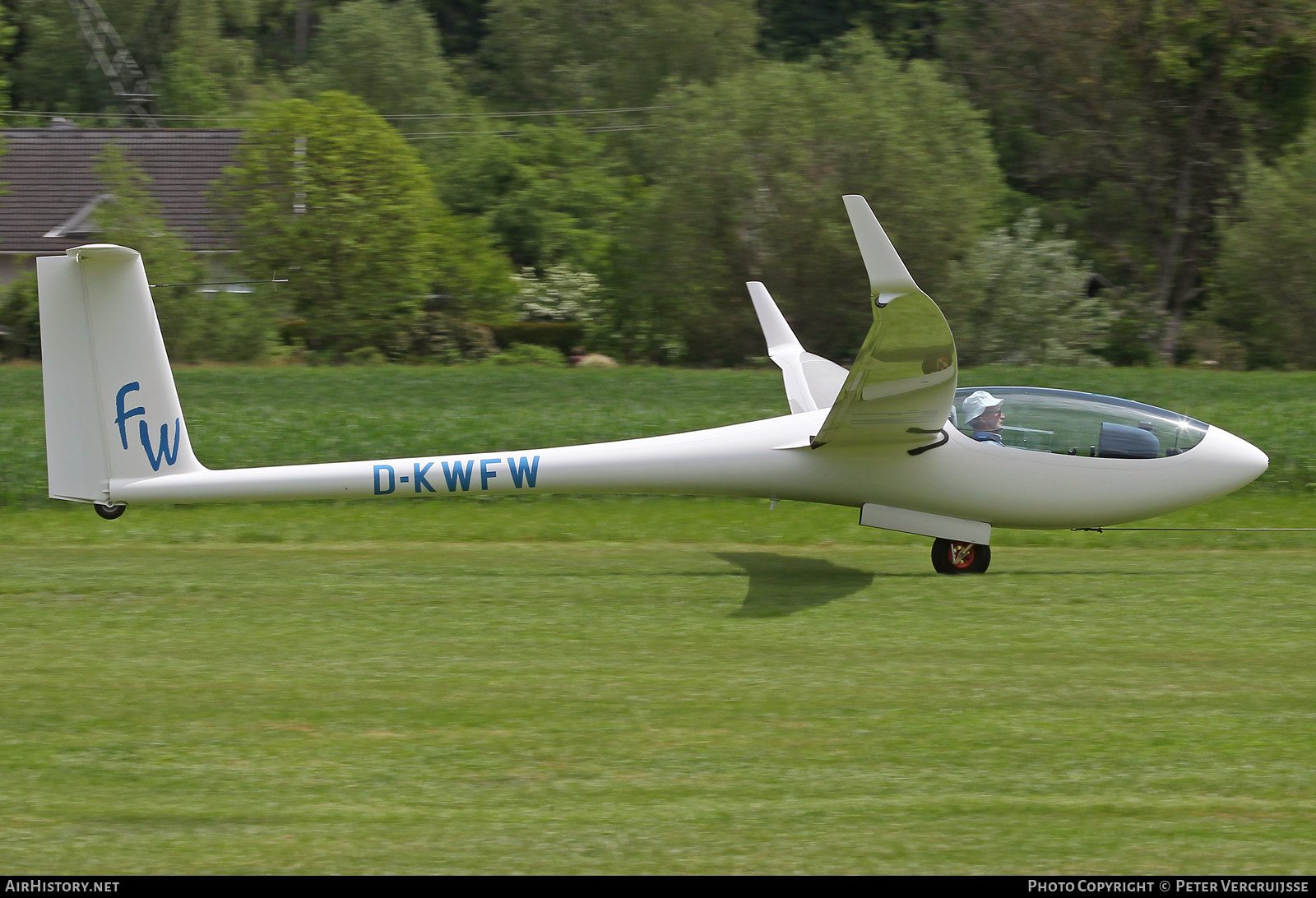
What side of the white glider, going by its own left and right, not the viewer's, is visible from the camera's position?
right

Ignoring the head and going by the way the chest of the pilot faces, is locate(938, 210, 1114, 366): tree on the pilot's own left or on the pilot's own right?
on the pilot's own left

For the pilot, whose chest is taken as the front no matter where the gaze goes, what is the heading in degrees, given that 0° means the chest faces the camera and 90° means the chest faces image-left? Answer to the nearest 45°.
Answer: approximately 270°

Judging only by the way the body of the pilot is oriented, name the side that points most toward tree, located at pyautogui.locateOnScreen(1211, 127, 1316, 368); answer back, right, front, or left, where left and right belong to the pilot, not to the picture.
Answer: left

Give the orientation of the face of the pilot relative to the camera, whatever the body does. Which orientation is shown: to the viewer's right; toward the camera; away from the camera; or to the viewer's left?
to the viewer's right

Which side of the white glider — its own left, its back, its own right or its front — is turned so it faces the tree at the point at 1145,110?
left

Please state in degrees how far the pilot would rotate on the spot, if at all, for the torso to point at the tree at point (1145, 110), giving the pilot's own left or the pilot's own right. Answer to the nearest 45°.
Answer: approximately 90° to the pilot's own left

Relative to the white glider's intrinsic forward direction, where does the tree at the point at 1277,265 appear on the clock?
The tree is roughly at 10 o'clock from the white glider.

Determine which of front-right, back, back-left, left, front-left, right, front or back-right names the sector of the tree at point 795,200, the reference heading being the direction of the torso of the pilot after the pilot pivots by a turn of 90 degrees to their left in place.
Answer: front
